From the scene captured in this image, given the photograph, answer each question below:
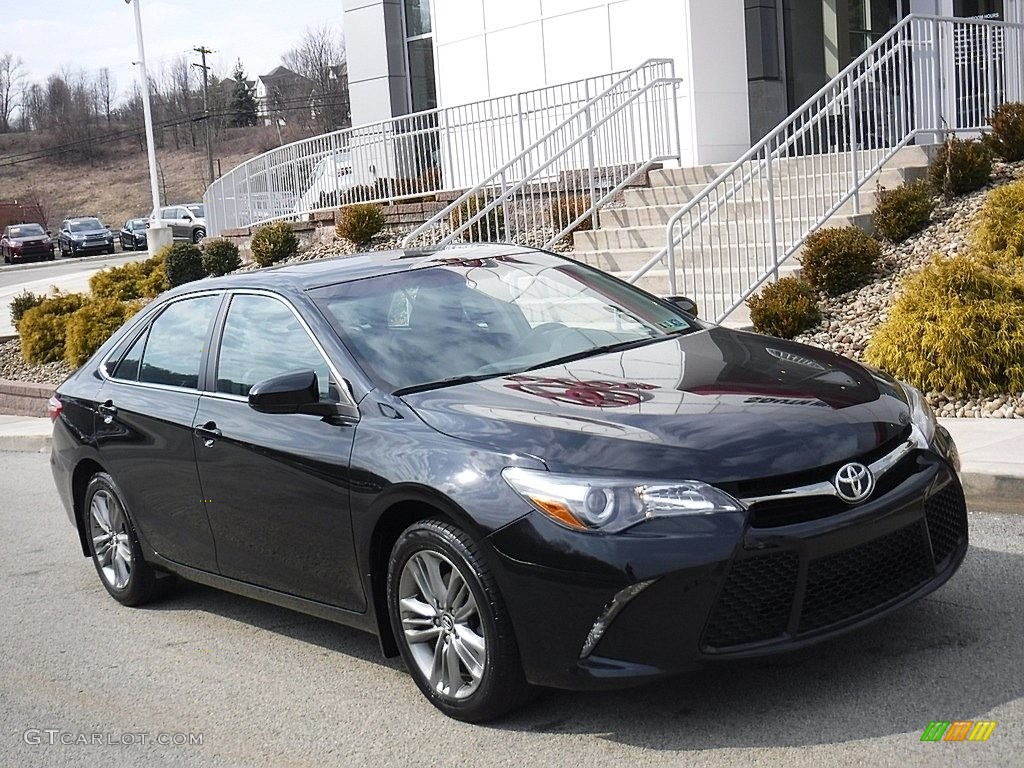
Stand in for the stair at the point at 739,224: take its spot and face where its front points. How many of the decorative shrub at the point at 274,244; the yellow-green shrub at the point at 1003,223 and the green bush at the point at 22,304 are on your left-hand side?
1

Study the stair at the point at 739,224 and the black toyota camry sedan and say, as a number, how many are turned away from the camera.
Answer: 0

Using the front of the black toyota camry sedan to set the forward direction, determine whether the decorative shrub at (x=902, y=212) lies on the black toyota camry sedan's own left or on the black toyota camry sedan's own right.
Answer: on the black toyota camry sedan's own left

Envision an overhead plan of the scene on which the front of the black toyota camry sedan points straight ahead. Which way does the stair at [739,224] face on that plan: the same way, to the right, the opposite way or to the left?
to the right

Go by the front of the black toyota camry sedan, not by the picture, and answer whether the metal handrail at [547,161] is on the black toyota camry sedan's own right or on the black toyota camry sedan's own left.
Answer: on the black toyota camry sedan's own left

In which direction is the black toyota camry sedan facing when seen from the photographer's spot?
facing the viewer and to the right of the viewer

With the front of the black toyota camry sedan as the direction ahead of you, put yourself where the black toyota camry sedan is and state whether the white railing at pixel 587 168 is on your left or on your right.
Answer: on your left

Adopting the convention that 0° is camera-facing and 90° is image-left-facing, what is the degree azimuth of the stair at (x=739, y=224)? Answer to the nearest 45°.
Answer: approximately 45°

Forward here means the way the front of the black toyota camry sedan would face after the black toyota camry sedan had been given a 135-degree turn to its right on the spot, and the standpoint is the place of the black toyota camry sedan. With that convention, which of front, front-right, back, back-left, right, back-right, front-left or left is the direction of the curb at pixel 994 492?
back-right

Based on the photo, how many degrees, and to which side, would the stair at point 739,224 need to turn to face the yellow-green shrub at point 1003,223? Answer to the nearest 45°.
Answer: approximately 90° to its left

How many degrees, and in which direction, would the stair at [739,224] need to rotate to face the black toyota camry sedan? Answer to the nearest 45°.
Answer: approximately 45° to its left

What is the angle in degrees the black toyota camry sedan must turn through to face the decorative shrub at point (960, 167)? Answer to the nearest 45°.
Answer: approximately 90° to its left

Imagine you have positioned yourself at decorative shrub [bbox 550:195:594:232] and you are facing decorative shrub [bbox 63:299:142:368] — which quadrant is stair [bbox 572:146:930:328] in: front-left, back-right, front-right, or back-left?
back-left
